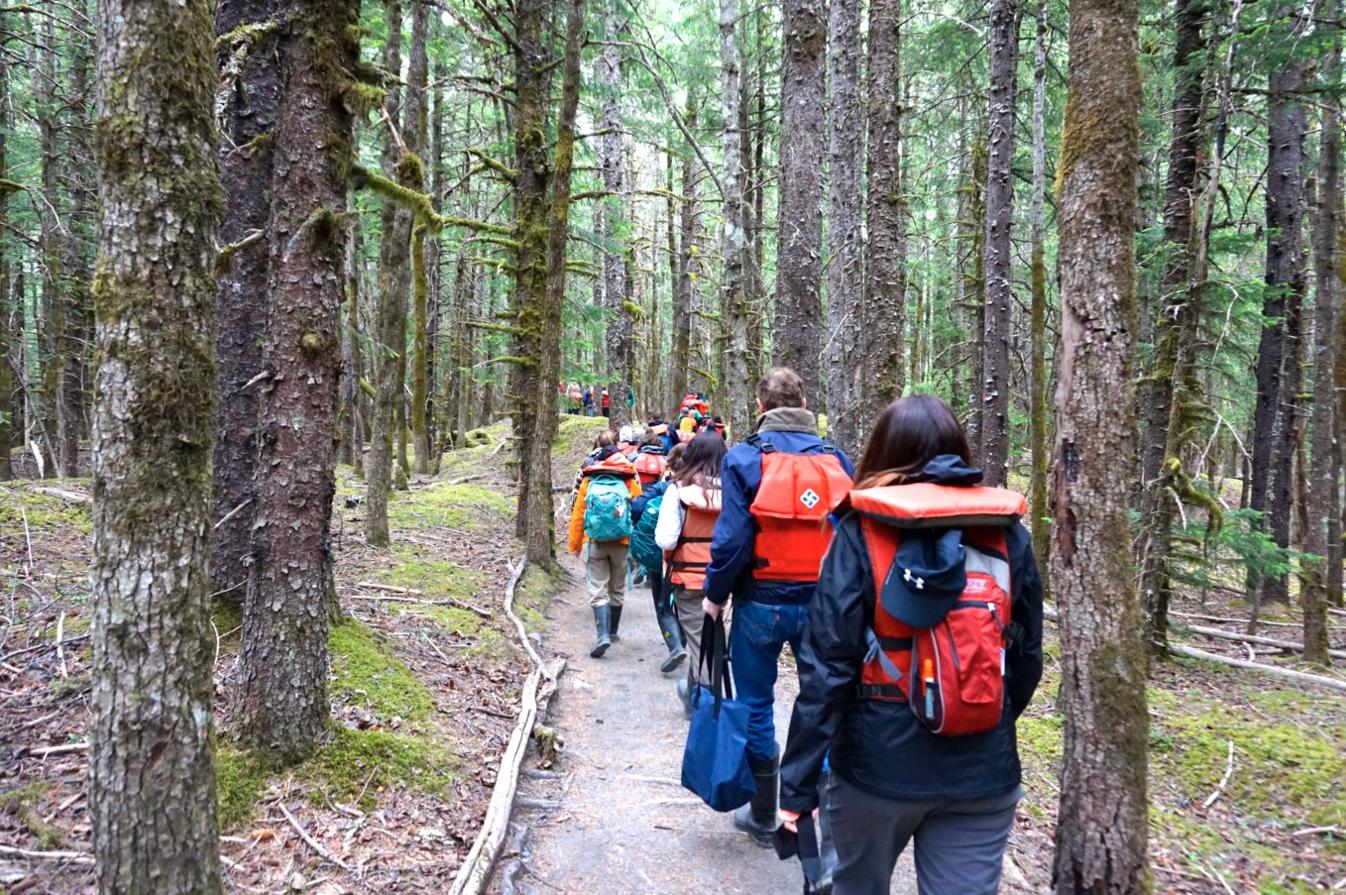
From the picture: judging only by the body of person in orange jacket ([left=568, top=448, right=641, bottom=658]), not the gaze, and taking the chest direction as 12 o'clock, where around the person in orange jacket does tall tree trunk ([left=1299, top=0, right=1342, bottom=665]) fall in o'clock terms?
The tall tree trunk is roughly at 3 o'clock from the person in orange jacket.

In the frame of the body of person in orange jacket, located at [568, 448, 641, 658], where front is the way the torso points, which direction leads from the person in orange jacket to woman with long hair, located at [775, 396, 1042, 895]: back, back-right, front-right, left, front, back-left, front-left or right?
back

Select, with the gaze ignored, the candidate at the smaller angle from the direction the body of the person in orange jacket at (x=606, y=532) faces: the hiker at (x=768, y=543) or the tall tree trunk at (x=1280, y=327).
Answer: the tall tree trunk

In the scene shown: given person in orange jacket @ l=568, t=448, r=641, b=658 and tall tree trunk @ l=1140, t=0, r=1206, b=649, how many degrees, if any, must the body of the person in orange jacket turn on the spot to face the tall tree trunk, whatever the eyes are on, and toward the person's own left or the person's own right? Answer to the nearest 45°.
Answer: approximately 90° to the person's own right

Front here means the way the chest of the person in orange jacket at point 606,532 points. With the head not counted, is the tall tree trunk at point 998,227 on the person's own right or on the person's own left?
on the person's own right

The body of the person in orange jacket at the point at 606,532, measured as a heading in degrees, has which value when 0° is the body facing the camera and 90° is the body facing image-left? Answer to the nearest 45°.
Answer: approximately 180°
